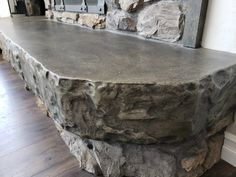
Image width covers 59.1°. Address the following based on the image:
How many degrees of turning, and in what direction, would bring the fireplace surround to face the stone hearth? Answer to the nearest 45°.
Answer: approximately 45° to its left

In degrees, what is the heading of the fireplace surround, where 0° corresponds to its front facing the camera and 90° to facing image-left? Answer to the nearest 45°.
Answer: approximately 45°

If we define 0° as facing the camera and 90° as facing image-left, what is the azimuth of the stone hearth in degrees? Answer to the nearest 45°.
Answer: approximately 45°
